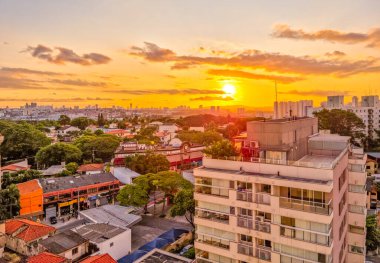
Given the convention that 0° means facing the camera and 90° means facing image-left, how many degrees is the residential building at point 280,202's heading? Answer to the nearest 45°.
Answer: approximately 0°

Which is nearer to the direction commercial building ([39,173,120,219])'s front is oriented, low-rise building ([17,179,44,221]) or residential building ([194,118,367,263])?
the residential building

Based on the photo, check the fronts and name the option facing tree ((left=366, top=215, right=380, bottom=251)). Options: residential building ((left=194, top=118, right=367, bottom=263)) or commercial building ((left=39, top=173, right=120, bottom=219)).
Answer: commercial building ((left=39, top=173, right=120, bottom=219))

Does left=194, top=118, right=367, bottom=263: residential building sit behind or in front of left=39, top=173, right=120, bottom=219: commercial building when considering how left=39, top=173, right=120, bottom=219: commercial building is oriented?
in front

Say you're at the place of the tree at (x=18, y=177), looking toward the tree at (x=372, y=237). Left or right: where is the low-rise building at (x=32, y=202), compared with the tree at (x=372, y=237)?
right

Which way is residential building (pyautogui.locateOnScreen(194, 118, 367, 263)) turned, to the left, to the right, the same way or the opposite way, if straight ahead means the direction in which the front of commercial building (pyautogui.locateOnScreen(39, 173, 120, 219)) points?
to the right

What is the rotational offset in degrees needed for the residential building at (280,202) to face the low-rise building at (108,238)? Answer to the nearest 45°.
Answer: approximately 90° to its right

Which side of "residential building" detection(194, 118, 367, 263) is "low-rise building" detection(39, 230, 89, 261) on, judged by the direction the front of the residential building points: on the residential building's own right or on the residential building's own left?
on the residential building's own right

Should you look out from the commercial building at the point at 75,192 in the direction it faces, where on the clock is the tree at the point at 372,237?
The tree is roughly at 12 o'clock from the commercial building.

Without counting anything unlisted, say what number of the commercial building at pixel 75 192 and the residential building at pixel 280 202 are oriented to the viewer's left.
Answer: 0

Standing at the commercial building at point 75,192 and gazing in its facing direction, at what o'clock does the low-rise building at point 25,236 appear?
The low-rise building is roughly at 2 o'clock from the commercial building.

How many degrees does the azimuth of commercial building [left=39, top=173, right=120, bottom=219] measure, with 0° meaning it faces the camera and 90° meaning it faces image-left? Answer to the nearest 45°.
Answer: approximately 315°
